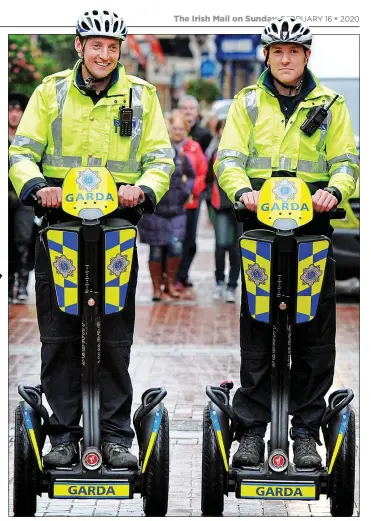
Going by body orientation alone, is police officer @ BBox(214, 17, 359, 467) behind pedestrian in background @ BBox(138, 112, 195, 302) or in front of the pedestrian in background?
in front

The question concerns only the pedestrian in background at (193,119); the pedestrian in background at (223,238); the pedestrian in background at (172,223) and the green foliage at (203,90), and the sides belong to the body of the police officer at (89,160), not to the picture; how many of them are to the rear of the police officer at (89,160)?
4

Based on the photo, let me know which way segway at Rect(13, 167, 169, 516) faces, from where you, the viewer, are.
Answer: facing the viewer

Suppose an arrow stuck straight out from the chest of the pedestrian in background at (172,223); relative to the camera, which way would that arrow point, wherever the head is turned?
toward the camera

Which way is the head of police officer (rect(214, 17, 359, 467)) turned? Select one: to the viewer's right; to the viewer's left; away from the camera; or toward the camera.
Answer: toward the camera

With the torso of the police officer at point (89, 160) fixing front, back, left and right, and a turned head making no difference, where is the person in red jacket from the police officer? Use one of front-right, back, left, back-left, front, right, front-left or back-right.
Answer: back

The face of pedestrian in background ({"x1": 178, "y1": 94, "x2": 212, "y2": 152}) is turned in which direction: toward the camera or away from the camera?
toward the camera

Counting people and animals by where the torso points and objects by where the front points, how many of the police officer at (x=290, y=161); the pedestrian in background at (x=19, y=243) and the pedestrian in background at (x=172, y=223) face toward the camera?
3

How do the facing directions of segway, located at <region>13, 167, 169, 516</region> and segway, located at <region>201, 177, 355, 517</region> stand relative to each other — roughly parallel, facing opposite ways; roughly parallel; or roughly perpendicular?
roughly parallel
